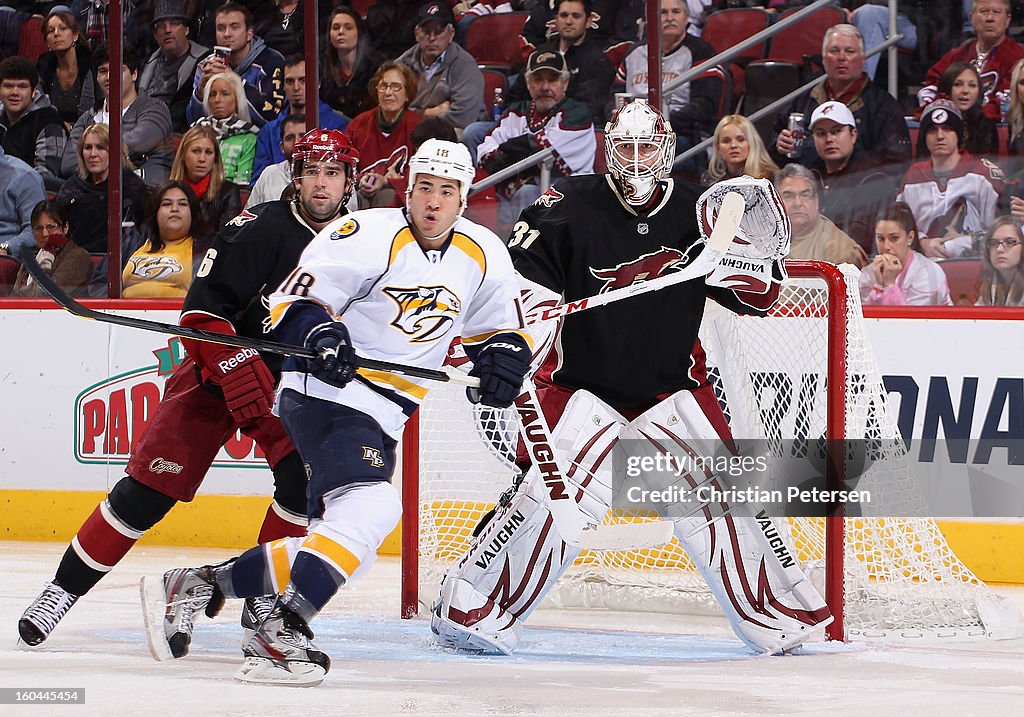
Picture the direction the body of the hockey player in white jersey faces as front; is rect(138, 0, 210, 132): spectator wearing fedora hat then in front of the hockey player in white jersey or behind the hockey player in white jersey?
behind

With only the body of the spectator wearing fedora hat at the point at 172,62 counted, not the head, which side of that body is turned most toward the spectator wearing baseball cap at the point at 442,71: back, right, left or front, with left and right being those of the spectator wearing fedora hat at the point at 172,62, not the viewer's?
left

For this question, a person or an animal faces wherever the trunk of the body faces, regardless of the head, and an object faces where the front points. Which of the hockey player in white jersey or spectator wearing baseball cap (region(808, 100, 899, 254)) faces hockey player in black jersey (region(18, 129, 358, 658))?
the spectator wearing baseball cap

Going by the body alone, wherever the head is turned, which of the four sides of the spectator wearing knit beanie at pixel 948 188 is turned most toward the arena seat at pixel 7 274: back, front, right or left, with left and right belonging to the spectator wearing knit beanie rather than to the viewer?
right

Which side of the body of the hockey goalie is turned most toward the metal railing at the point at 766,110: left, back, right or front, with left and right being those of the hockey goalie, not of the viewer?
back

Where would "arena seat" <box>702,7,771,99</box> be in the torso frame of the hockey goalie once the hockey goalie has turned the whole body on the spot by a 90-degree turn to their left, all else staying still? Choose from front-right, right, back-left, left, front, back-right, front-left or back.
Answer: left

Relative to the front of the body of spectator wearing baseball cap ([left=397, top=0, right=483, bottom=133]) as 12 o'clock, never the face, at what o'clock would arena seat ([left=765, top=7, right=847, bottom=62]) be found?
The arena seat is roughly at 8 o'clock from the spectator wearing baseball cap.
